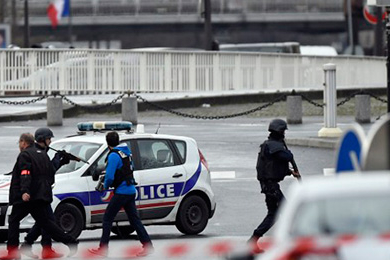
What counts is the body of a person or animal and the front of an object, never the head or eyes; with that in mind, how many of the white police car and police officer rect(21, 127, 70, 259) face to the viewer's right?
1

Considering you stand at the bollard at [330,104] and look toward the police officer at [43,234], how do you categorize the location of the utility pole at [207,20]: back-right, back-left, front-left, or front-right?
back-right

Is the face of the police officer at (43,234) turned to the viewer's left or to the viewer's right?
to the viewer's right

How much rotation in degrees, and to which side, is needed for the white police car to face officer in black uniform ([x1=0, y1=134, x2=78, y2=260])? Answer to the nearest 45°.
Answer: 0° — it already faces them

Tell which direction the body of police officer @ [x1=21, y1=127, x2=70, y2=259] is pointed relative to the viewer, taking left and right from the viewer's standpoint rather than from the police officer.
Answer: facing to the right of the viewer

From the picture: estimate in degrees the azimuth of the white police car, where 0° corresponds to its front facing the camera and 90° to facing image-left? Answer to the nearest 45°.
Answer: approximately 45°

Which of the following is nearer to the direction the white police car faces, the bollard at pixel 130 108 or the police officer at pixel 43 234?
the police officer
